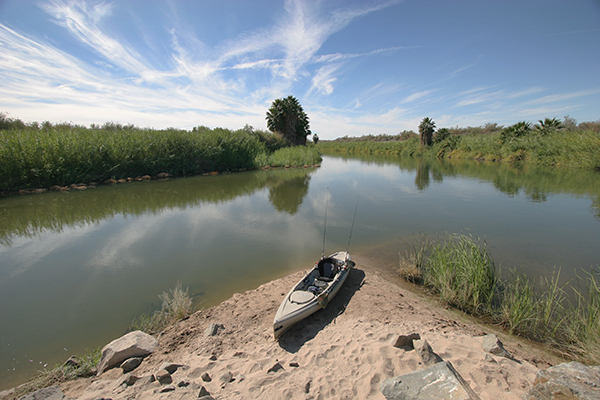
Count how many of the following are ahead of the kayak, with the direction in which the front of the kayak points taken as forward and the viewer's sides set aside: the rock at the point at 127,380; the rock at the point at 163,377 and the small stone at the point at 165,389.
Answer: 3

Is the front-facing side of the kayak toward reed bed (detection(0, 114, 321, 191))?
no

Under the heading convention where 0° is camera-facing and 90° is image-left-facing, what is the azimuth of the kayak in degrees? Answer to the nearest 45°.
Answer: approximately 45°

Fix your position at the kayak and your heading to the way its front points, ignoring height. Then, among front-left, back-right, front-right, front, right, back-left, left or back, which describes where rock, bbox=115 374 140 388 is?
front

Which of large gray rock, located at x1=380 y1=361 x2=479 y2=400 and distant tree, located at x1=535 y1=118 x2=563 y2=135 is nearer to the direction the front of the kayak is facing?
the large gray rock

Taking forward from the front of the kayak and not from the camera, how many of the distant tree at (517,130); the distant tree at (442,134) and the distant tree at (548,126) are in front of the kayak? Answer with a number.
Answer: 0

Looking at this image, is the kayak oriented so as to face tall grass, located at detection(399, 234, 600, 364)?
no

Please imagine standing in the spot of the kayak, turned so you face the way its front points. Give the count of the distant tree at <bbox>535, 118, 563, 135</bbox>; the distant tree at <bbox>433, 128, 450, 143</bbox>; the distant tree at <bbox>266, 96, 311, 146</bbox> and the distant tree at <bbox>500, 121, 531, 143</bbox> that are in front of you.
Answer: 0

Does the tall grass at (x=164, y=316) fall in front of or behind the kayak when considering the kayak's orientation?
in front

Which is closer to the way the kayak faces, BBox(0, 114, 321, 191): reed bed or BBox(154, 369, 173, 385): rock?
the rock

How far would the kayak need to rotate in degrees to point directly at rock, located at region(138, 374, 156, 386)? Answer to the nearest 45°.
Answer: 0° — it already faces it

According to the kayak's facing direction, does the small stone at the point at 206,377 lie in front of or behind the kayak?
in front

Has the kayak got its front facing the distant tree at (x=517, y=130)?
no

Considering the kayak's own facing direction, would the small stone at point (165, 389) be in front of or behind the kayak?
in front

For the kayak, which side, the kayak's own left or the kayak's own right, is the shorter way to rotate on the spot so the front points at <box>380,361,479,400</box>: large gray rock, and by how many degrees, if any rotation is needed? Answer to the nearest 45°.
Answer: approximately 90° to the kayak's own left

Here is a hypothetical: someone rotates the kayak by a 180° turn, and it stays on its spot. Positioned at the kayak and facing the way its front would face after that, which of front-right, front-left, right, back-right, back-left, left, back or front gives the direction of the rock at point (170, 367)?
back

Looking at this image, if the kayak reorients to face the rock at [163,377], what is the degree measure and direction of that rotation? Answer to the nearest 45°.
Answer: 0° — it already faces it

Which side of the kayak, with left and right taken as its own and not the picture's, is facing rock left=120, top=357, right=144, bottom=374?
front

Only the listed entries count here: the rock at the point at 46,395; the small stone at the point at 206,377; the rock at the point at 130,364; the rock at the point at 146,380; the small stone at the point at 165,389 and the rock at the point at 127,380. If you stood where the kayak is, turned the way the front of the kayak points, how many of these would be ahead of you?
6

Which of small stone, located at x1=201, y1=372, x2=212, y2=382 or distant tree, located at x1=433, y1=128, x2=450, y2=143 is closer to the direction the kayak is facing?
the small stone

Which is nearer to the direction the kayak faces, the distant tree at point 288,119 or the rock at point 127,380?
the rock
